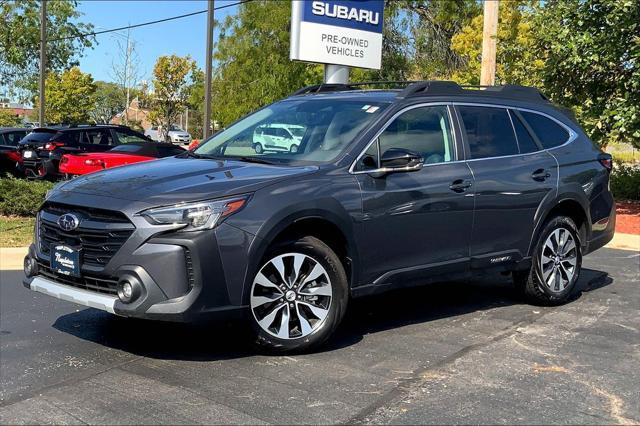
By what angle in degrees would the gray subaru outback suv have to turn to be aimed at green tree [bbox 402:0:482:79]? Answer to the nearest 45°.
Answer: approximately 135° to its right

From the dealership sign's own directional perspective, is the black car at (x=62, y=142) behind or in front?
behind

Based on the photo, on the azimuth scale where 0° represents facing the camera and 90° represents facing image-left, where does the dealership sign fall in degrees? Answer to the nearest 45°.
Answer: approximately 315°

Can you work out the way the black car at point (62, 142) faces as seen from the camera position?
facing away from the viewer and to the right of the viewer

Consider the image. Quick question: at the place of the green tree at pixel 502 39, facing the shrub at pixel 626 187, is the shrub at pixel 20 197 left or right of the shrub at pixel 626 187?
right

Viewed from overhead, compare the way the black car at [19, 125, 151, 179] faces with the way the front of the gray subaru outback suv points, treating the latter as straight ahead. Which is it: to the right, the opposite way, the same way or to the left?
the opposite way

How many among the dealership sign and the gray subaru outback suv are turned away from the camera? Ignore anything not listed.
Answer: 0

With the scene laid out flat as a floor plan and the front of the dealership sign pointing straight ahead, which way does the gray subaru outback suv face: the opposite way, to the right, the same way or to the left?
to the right

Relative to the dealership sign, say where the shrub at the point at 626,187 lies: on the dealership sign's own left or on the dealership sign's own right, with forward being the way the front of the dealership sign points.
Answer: on the dealership sign's own left

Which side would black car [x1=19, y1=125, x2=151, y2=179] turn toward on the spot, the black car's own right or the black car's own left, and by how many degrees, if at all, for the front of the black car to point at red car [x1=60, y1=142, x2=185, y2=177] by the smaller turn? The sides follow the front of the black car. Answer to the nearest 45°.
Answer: approximately 135° to the black car's own right

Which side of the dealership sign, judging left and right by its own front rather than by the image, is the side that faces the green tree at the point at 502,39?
left

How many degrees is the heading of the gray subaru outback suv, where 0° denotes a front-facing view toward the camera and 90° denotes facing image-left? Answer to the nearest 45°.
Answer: approximately 45°

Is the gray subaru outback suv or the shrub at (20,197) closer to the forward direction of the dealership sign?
the gray subaru outback suv

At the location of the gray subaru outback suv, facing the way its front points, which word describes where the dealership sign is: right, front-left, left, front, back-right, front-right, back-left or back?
back-right

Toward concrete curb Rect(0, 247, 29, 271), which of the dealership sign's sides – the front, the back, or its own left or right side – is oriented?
right
